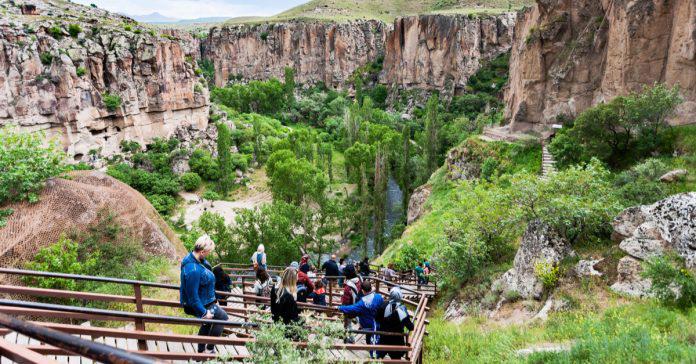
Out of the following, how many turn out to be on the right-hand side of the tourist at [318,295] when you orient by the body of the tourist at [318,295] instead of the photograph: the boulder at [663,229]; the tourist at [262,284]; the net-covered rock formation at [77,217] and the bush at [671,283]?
2

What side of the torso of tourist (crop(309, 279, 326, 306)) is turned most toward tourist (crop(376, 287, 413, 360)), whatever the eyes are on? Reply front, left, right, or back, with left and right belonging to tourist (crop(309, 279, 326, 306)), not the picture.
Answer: back

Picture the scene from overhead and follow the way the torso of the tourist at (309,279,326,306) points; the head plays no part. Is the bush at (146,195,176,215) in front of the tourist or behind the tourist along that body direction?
in front

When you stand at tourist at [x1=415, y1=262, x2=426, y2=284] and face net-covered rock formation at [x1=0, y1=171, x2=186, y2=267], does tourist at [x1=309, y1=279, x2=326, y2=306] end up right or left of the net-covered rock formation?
left

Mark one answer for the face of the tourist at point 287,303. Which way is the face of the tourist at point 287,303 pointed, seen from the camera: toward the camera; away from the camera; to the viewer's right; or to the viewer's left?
away from the camera

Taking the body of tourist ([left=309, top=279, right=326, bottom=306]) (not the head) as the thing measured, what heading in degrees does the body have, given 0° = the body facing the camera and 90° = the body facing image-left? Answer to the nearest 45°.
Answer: approximately 180°

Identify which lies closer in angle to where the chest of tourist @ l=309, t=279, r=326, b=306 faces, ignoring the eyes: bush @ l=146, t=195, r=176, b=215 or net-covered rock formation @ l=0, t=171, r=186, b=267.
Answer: the bush

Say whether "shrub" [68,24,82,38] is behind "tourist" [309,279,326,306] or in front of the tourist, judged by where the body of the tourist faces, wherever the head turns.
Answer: in front

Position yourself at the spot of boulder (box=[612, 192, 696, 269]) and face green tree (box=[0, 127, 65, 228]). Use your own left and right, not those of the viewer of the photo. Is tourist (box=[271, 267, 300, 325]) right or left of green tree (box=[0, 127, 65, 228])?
left

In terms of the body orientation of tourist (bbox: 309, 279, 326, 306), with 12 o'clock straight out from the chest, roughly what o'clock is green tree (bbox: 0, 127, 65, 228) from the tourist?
The green tree is roughly at 10 o'clock from the tourist.

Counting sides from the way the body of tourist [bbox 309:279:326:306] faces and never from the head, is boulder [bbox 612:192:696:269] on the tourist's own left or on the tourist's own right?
on the tourist's own right

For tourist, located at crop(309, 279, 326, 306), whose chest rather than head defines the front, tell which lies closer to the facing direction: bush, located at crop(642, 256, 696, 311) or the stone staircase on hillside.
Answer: the stone staircase on hillside
